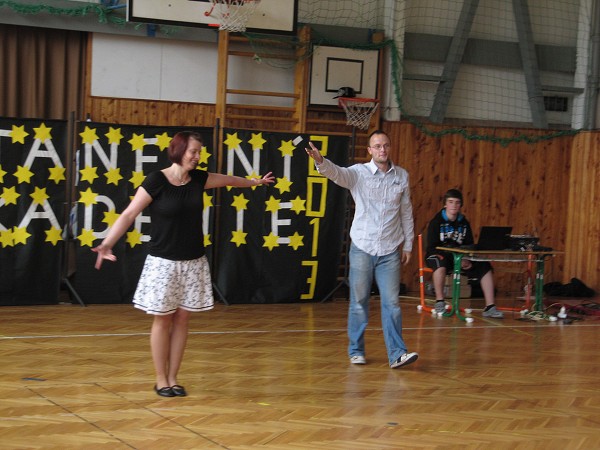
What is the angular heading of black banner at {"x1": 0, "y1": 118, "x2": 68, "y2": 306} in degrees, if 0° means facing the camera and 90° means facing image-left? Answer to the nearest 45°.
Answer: approximately 0°

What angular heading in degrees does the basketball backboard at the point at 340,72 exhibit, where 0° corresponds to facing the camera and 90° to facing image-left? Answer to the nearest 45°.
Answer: approximately 315°

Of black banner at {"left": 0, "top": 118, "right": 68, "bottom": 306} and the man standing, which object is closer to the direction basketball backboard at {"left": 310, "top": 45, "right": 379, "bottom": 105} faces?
the man standing

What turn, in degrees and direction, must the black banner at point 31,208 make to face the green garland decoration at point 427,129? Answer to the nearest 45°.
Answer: approximately 90° to its left

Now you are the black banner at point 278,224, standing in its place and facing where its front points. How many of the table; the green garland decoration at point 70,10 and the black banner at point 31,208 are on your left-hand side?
1
